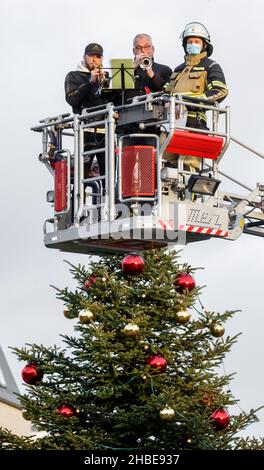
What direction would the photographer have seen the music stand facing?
facing away from the viewer

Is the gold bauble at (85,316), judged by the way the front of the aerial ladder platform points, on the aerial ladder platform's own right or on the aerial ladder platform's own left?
on the aerial ladder platform's own right

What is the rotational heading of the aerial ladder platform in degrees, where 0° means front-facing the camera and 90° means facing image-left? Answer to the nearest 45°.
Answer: approximately 45°
